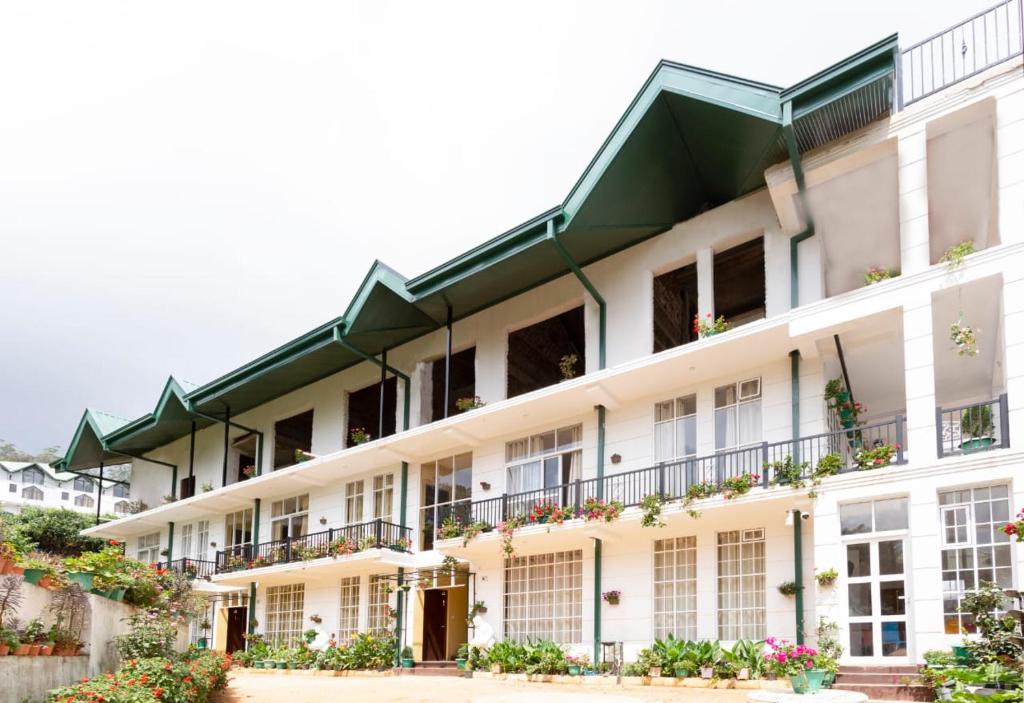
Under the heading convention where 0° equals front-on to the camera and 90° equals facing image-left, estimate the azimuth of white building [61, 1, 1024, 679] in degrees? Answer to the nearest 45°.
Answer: approximately 45°

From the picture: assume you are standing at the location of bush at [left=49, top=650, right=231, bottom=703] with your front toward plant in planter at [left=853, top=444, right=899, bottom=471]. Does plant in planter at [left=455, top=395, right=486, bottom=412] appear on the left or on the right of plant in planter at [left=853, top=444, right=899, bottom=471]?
left

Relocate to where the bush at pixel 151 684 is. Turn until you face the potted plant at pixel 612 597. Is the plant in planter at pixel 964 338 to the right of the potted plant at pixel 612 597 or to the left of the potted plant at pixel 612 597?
right

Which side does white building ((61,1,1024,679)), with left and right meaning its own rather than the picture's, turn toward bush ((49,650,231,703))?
front

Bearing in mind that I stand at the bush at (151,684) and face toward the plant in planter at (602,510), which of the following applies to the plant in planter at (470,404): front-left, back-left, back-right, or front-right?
front-left
